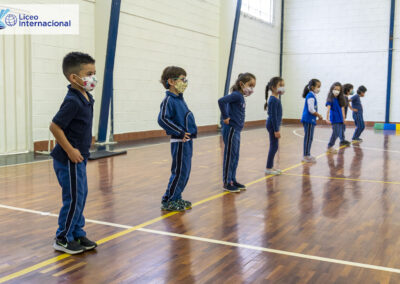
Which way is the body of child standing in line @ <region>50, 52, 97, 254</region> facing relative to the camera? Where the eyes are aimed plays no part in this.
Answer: to the viewer's right

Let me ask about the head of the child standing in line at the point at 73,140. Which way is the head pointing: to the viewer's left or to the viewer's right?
to the viewer's right

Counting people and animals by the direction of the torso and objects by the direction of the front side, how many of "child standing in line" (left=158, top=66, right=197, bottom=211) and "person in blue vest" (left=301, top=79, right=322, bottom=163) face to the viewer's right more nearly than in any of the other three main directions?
2

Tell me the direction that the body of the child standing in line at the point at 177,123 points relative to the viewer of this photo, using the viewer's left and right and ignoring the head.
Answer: facing to the right of the viewer

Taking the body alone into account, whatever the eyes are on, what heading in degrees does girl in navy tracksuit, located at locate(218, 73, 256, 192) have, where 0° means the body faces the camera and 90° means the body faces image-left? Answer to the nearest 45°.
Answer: approximately 270°

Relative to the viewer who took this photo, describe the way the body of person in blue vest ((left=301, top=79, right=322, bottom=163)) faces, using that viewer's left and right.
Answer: facing to the right of the viewer
